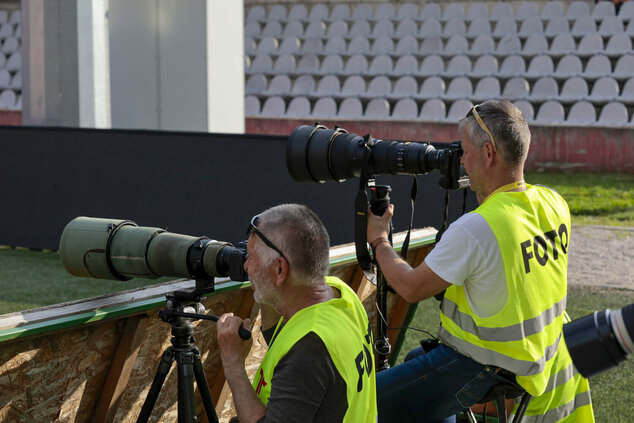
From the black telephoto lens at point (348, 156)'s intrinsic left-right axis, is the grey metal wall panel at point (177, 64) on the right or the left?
on its right

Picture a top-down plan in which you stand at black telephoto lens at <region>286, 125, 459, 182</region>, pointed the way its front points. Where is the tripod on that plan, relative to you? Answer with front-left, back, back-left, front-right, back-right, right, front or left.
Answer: front-left

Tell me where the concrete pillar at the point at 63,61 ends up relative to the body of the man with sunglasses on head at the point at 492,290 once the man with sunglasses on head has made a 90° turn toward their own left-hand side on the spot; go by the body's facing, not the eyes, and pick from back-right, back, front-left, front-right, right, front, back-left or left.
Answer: right

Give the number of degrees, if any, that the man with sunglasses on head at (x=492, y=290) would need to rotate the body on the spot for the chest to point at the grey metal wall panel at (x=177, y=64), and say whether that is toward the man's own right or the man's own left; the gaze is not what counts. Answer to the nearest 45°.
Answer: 0° — they already face it

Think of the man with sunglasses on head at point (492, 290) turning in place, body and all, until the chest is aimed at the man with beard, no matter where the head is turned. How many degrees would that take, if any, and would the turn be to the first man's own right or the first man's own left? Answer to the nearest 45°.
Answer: approximately 90° to the first man's own left

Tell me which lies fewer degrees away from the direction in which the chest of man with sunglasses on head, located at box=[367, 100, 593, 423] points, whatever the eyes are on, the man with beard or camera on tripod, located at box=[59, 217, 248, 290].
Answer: the camera on tripod

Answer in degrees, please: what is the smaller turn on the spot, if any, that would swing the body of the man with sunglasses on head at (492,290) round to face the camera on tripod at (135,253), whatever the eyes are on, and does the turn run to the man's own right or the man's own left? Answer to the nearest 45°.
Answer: approximately 90° to the man's own left

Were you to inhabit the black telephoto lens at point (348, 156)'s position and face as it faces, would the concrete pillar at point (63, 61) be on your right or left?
on your right

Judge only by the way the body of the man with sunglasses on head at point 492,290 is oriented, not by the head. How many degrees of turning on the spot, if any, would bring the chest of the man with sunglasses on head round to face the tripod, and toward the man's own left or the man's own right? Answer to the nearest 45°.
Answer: approximately 90° to the man's own left

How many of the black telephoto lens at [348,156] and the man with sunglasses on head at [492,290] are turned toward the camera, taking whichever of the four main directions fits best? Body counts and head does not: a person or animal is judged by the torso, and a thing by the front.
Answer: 0

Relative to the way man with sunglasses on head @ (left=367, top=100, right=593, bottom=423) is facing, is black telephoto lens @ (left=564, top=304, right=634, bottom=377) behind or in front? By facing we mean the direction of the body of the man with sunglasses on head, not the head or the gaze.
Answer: behind

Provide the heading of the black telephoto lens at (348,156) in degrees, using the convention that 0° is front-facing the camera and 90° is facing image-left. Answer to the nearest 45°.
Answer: approximately 90°

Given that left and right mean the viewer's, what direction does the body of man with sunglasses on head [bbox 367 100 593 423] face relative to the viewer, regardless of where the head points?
facing away from the viewer and to the left of the viewer

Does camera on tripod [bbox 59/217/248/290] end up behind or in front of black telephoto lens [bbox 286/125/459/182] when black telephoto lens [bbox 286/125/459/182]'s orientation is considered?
in front
